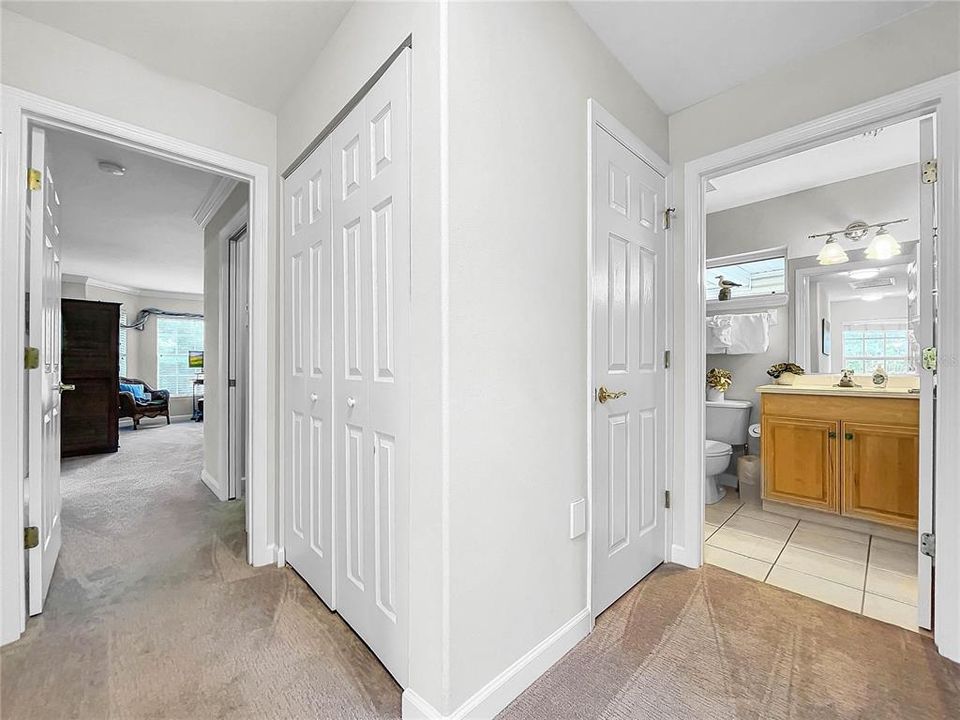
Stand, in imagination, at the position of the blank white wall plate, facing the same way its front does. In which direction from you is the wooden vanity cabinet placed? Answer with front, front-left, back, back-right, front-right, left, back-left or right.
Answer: left

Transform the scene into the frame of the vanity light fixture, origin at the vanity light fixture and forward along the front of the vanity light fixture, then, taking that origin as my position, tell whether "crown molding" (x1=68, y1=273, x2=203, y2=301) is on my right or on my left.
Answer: on my right

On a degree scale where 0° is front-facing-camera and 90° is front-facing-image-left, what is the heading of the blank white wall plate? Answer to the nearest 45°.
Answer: approximately 315°

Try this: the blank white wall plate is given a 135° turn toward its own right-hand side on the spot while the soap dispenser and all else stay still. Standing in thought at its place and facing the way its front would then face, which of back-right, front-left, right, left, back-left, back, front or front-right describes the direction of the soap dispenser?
back-right

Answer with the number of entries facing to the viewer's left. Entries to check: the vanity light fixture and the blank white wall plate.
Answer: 0

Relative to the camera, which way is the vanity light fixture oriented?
toward the camera

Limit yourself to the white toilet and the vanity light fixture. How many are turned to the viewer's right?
0

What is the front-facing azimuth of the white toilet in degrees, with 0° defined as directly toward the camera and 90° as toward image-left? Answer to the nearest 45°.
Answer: approximately 45°
